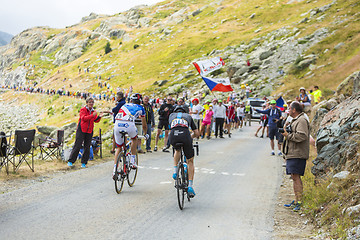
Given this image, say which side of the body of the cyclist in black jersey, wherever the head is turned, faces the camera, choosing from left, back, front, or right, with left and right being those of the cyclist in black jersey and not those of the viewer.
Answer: back

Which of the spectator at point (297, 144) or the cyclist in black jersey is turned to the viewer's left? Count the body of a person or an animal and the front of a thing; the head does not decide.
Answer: the spectator

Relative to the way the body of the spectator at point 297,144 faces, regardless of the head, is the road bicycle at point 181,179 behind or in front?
in front

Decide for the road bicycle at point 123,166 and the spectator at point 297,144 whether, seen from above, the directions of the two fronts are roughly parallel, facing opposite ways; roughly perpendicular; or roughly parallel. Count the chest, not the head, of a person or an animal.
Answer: roughly perpendicular

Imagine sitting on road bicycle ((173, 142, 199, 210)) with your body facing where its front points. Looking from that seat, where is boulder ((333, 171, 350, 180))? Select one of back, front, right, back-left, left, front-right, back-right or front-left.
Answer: right

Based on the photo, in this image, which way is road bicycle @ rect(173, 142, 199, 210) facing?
away from the camera

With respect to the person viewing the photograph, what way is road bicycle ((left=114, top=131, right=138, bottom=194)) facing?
facing away from the viewer and to the right of the viewer

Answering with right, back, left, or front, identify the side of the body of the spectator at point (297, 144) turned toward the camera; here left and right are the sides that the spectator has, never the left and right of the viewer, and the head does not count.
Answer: left

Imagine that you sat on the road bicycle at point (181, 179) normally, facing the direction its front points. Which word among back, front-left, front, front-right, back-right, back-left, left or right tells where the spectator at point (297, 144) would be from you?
right

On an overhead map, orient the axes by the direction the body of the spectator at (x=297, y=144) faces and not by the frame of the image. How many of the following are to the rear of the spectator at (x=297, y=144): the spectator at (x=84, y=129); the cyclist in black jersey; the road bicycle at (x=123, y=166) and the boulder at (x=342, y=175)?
1

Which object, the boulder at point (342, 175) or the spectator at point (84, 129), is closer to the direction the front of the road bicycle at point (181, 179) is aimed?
the spectator

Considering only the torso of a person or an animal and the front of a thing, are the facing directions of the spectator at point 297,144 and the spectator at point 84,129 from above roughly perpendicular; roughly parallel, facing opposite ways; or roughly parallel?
roughly parallel, facing opposite ways

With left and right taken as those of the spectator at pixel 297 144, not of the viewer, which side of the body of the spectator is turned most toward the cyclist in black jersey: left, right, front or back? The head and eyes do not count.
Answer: front

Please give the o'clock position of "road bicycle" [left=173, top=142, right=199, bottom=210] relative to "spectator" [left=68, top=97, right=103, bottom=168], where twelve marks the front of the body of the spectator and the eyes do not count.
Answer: The road bicycle is roughly at 1 o'clock from the spectator.

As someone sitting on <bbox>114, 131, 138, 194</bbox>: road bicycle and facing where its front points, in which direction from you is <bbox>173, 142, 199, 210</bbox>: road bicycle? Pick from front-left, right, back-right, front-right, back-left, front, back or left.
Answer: right

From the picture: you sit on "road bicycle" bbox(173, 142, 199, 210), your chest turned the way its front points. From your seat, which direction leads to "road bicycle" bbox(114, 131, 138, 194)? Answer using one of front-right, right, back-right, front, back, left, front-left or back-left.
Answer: front-left

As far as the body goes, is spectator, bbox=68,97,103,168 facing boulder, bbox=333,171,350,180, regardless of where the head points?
yes

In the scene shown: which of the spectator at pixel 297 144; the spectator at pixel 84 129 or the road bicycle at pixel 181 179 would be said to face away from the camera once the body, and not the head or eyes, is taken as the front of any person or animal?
the road bicycle

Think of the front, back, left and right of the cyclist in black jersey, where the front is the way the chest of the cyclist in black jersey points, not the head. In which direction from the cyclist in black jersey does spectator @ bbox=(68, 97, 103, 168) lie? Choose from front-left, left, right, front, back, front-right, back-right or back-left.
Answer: front-left

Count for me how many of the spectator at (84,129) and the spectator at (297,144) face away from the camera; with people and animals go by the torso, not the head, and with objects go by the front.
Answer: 0
